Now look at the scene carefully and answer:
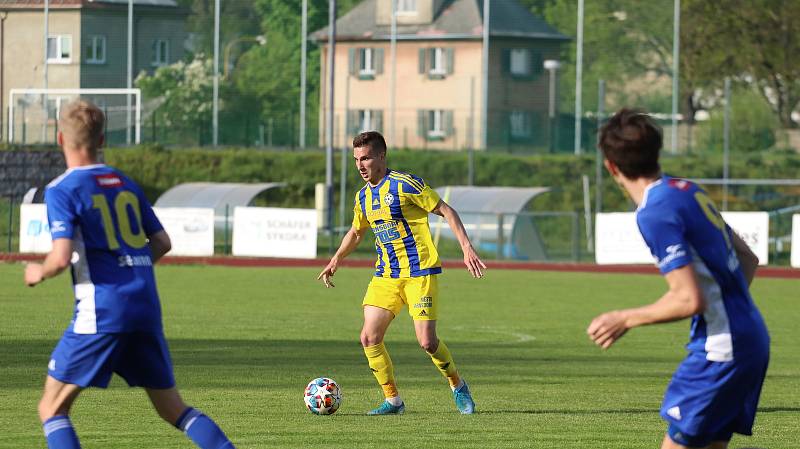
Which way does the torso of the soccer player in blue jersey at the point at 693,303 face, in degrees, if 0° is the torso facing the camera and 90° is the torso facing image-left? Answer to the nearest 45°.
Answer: approximately 135°

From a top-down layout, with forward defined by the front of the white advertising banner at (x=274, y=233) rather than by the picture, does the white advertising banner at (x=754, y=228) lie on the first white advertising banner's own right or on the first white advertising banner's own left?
on the first white advertising banner's own left

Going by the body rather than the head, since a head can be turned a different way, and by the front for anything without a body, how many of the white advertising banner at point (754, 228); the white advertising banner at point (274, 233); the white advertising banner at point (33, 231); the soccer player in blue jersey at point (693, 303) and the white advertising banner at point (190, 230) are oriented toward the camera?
4

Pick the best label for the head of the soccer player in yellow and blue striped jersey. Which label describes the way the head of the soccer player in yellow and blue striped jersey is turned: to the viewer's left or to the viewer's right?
to the viewer's left

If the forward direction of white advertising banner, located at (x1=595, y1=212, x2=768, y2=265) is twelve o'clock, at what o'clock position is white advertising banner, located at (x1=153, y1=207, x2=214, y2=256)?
white advertising banner, located at (x1=153, y1=207, x2=214, y2=256) is roughly at 3 o'clock from white advertising banner, located at (x1=595, y1=212, x2=768, y2=265).

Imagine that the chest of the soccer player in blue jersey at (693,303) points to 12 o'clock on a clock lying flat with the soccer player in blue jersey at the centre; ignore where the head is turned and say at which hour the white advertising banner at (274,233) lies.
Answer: The white advertising banner is roughly at 1 o'clock from the soccer player in blue jersey.

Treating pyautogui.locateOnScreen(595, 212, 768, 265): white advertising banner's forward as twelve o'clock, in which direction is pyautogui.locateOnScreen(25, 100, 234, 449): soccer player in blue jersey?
The soccer player in blue jersey is roughly at 12 o'clock from the white advertising banner.

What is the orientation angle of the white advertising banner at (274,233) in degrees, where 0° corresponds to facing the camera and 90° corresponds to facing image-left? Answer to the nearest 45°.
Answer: approximately 0°

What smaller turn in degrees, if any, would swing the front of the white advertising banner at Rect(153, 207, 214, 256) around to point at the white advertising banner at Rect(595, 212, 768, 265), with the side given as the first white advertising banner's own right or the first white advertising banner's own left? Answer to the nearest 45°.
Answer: approximately 90° to the first white advertising banner's own left

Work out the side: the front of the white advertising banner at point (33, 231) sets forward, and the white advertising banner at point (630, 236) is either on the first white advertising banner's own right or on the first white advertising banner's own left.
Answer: on the first white advertising banner's own left

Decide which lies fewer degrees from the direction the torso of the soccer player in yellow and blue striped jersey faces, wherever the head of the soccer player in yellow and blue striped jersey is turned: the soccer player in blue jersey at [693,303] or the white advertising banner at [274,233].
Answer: the soccer player in blue jersey

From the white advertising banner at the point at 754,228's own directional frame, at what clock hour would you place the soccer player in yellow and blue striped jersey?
The soccer player in yellow and blue striped jersey is roughly at 12 o'clock from the white advertising banner.

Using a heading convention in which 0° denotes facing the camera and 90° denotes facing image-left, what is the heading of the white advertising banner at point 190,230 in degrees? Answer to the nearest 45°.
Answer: approximately 0°
